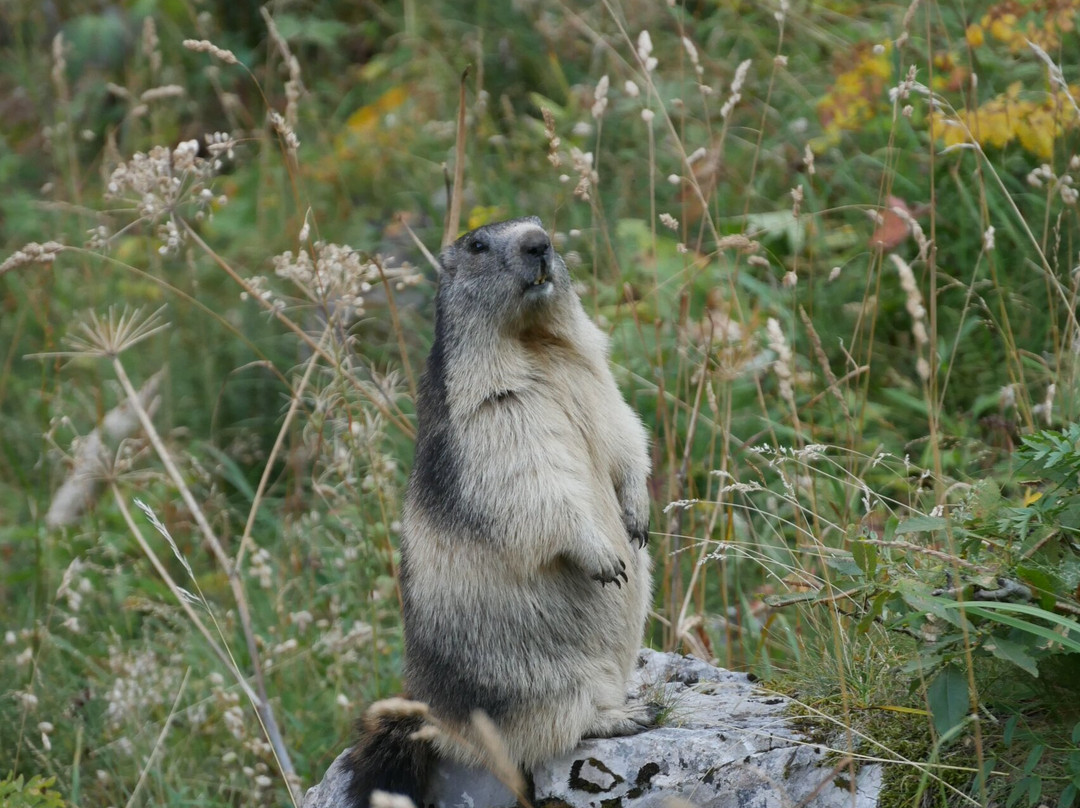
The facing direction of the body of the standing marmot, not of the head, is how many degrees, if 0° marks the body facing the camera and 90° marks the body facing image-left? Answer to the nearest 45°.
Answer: approximately 315°

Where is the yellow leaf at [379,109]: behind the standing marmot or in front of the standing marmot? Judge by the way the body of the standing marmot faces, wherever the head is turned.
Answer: behind
